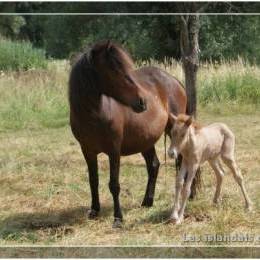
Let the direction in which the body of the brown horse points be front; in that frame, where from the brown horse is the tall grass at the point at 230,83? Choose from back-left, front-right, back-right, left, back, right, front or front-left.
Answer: back

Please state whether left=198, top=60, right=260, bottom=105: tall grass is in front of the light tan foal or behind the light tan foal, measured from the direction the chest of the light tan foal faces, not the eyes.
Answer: behind

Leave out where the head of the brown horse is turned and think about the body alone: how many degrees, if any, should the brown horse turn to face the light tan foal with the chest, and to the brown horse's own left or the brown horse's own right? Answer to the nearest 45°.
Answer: approximately 135° to the brown horse's own left

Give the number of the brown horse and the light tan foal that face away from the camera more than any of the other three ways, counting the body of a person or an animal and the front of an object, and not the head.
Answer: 0

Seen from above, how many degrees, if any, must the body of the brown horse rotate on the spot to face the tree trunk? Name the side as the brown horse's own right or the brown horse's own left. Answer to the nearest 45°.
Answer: approximately 180°

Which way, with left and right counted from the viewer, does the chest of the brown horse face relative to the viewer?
facing the viewer and to the left of the viewer

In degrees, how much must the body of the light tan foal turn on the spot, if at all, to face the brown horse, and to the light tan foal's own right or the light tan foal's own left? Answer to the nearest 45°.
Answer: approximately 45° to the light tan foal's own right
